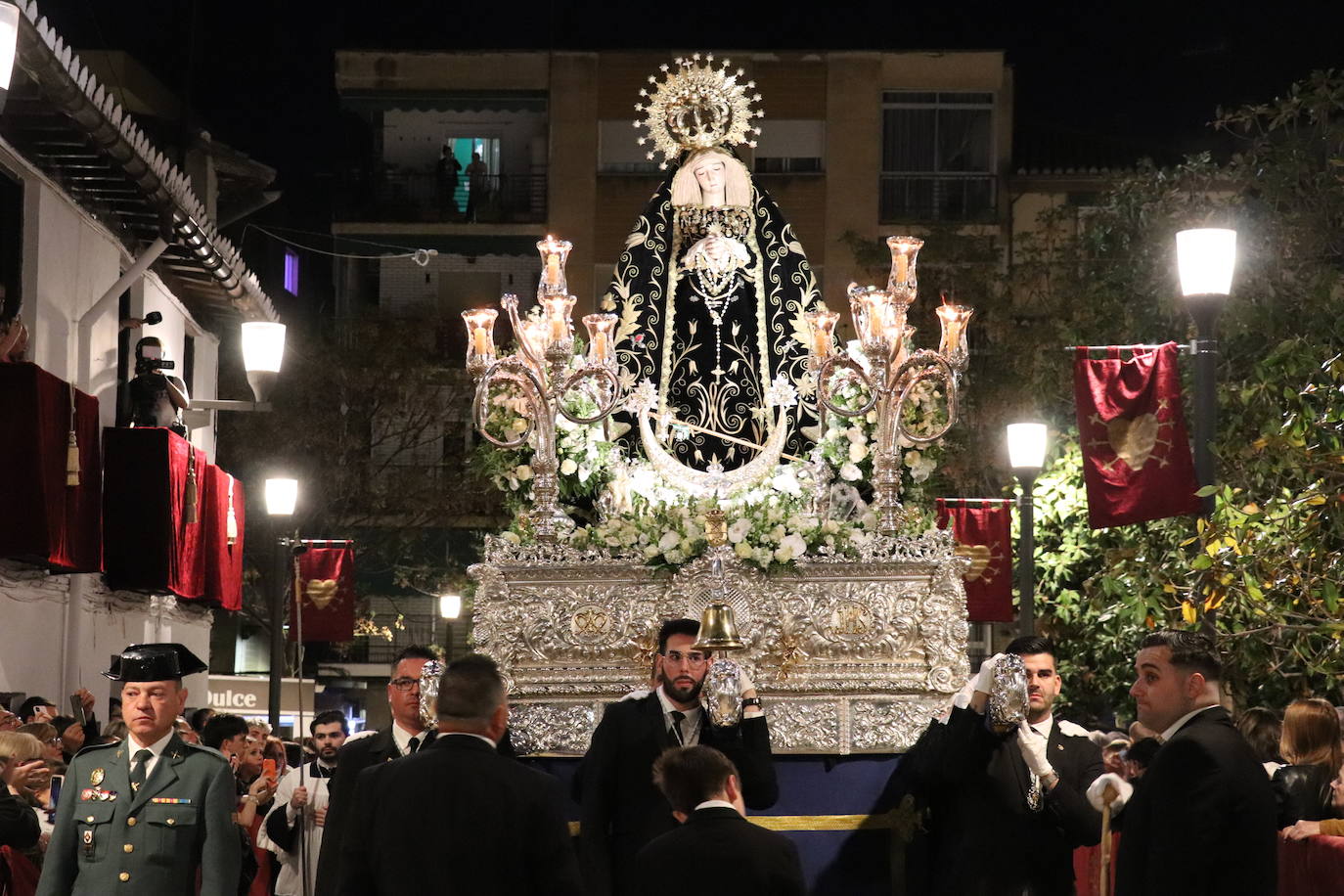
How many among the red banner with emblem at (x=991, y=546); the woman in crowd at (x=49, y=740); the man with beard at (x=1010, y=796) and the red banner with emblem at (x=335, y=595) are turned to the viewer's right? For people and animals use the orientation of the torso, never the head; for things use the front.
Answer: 1

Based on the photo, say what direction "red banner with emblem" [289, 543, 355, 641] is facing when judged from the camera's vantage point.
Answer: facing the viewer

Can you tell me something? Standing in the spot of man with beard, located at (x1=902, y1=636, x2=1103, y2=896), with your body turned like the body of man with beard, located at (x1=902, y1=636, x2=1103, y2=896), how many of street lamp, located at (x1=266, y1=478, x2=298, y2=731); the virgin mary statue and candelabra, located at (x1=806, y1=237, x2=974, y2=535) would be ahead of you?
0

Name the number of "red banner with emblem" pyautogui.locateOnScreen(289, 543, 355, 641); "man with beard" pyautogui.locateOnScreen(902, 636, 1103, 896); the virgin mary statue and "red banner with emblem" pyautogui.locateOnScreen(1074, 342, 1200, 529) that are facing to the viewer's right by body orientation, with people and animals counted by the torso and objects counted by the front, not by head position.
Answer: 0

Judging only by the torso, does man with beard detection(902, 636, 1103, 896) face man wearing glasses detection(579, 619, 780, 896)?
no

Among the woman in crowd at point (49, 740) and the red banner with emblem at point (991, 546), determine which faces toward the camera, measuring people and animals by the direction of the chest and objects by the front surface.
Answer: the red banner with emblem

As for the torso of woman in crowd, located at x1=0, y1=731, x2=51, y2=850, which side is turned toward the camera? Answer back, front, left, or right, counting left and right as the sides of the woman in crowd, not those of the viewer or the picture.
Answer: right

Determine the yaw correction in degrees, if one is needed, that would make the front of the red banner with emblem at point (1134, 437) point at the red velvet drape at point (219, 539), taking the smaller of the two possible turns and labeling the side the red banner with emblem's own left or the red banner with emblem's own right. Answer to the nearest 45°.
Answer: approximately 135° to the red banner with emblem's own right

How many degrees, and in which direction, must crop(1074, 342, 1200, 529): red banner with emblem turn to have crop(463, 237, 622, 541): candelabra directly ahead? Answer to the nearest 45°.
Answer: approximately 45° to its right

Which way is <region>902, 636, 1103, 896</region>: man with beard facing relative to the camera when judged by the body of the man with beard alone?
toward the camera

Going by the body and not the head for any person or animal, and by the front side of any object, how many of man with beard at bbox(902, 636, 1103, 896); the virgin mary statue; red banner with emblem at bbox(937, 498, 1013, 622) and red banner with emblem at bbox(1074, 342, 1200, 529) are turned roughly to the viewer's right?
0

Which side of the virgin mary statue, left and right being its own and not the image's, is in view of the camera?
front

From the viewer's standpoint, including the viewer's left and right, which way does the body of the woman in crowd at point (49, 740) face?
facing to the right of the viewer

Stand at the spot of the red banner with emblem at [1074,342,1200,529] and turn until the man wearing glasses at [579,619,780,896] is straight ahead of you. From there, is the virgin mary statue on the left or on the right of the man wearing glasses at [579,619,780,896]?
right

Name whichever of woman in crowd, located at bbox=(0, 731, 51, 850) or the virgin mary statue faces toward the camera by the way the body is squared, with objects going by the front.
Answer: the virgin mary statue

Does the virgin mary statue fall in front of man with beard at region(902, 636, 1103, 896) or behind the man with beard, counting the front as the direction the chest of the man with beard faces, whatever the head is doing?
behind
